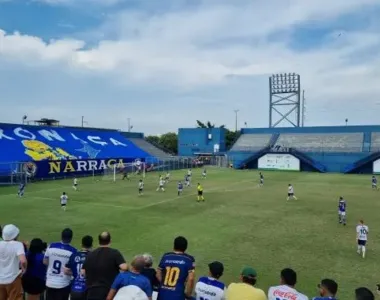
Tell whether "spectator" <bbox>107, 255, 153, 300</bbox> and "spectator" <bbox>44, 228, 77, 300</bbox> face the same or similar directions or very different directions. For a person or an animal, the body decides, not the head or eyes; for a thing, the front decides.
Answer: same or similar directions

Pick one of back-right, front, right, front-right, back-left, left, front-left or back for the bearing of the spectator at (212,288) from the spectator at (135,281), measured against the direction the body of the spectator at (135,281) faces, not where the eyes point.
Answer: right

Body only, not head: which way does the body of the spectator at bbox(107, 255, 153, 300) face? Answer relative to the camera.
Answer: away from the camera

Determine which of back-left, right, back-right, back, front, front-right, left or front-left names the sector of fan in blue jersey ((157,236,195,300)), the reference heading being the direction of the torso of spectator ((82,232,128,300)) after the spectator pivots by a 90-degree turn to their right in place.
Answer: front

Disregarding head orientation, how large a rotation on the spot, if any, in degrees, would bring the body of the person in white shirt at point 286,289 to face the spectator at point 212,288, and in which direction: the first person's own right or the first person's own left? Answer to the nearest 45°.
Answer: approximately 90° to the first person's own left

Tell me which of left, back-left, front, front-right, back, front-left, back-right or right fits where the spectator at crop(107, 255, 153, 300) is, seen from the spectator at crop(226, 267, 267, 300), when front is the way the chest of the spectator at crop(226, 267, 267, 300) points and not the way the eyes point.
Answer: left

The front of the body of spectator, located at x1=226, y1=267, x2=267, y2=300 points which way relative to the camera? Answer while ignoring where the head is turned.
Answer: away from the camera

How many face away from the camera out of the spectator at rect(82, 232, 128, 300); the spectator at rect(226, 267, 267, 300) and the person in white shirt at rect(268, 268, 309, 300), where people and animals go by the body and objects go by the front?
3

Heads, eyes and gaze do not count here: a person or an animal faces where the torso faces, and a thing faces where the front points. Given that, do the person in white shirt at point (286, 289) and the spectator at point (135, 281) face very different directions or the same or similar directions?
same or similar directions

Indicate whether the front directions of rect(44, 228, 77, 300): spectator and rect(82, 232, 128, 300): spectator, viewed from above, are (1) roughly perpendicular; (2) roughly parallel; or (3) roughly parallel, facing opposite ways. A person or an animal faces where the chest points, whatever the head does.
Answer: roughly parallel

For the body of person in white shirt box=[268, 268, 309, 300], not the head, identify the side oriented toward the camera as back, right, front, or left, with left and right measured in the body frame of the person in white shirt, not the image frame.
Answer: back

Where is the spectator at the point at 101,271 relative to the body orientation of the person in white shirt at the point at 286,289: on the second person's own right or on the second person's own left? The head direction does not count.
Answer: on the second person's own left

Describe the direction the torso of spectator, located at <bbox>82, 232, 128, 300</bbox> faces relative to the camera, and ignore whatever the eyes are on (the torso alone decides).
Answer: away from the camera

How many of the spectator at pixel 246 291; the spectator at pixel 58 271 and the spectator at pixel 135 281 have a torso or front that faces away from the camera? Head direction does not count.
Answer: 3

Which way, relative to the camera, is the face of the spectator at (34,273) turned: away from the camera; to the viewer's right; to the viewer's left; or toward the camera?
away from the camera

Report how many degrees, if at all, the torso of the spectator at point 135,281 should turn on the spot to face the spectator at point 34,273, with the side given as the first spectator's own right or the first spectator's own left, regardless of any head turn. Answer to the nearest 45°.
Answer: approximately 45° to the first spectator's own left

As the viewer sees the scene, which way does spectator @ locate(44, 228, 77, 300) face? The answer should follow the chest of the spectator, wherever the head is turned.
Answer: away from the camera
